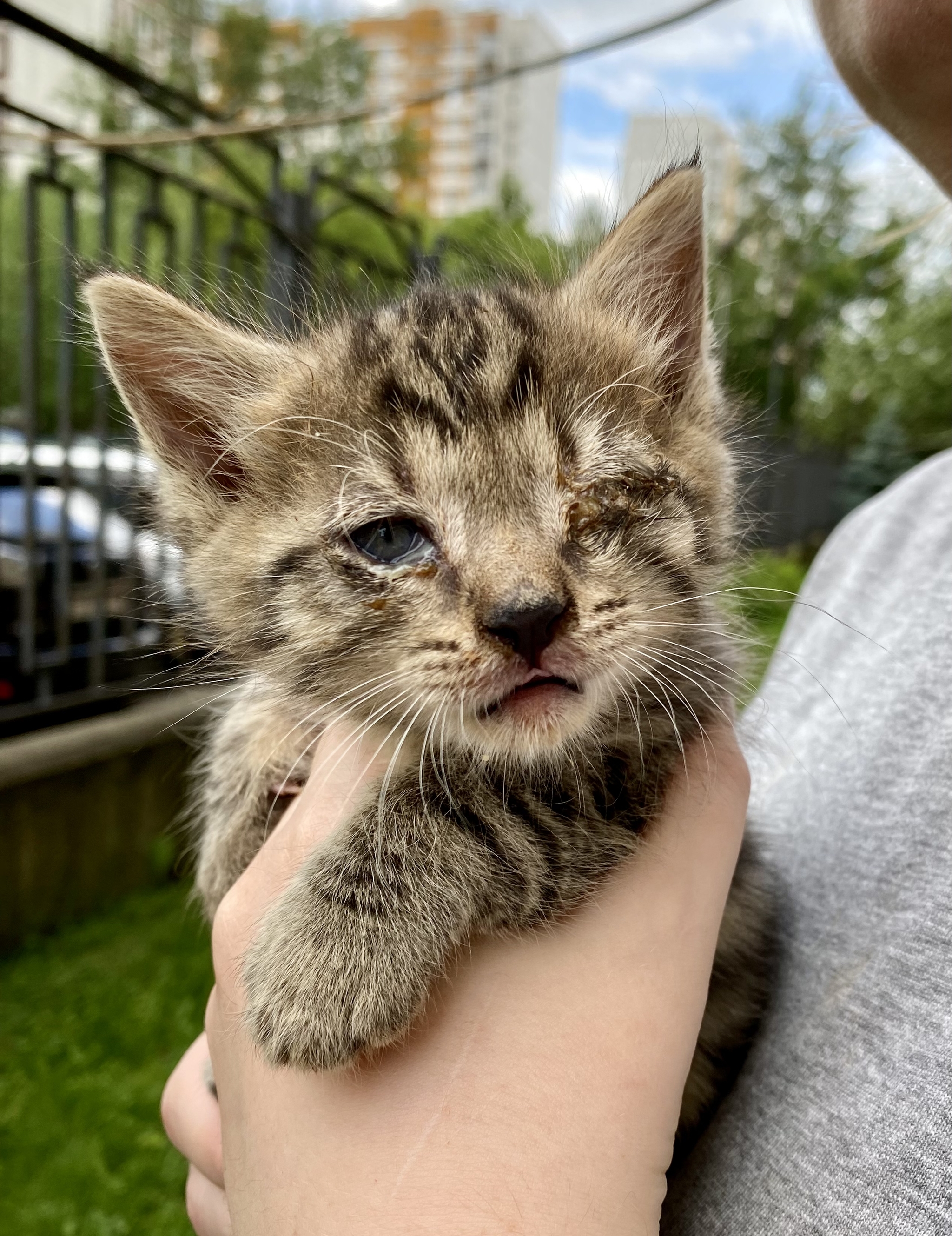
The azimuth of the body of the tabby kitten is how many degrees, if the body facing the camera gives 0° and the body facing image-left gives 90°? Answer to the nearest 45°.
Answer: approximately 0°

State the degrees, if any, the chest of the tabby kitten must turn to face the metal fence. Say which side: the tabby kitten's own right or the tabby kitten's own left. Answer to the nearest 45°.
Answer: approximately 135° to the tabby kitten's own right

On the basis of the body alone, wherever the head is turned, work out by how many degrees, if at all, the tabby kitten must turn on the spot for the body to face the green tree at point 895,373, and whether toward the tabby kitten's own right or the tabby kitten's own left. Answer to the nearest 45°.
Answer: approximately 135° to the tabby kitten's own left

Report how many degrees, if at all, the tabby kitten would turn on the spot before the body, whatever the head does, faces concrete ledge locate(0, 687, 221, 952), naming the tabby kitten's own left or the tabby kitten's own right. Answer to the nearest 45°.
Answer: approximately 135° to the tabby kitten's own right

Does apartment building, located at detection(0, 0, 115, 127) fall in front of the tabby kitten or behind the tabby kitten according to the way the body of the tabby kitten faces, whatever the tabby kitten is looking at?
behind

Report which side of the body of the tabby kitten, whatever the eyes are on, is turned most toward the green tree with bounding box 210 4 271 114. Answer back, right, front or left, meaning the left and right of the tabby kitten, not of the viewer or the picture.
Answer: back
